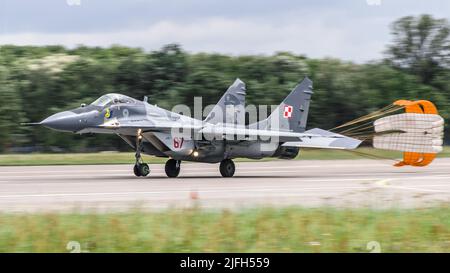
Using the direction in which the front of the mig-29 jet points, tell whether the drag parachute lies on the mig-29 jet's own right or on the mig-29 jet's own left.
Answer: on the mig-29 jet's own left

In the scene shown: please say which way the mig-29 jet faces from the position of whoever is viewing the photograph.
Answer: facing the viewer and to the left of the viewer

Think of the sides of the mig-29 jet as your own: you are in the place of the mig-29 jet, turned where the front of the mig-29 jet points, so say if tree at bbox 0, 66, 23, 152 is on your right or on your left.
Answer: on your right
